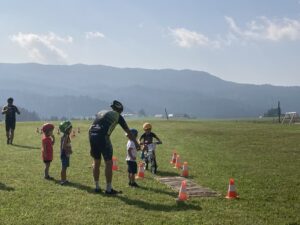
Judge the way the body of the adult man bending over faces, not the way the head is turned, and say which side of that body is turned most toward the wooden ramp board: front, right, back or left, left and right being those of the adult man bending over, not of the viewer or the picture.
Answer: front

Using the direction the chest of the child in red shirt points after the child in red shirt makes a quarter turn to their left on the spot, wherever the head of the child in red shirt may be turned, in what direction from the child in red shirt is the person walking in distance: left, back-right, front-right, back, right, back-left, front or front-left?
front

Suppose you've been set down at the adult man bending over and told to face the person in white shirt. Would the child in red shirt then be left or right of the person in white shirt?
left

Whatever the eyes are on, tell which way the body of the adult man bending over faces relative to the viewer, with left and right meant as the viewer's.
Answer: facing away from the viewer and to the right of the viewer

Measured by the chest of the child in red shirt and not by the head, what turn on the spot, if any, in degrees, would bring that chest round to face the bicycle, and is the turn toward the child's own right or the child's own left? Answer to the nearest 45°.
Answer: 0° — they already face it

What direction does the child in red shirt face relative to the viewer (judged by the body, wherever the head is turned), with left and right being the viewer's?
facing to the right of the viewer

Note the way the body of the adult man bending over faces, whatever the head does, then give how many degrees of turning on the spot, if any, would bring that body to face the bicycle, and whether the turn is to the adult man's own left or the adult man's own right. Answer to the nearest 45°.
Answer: approximately 45° to the adult man's own left

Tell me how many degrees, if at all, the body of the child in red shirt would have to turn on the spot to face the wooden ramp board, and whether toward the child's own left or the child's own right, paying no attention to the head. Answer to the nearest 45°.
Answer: approximately 45° to the child's own right
